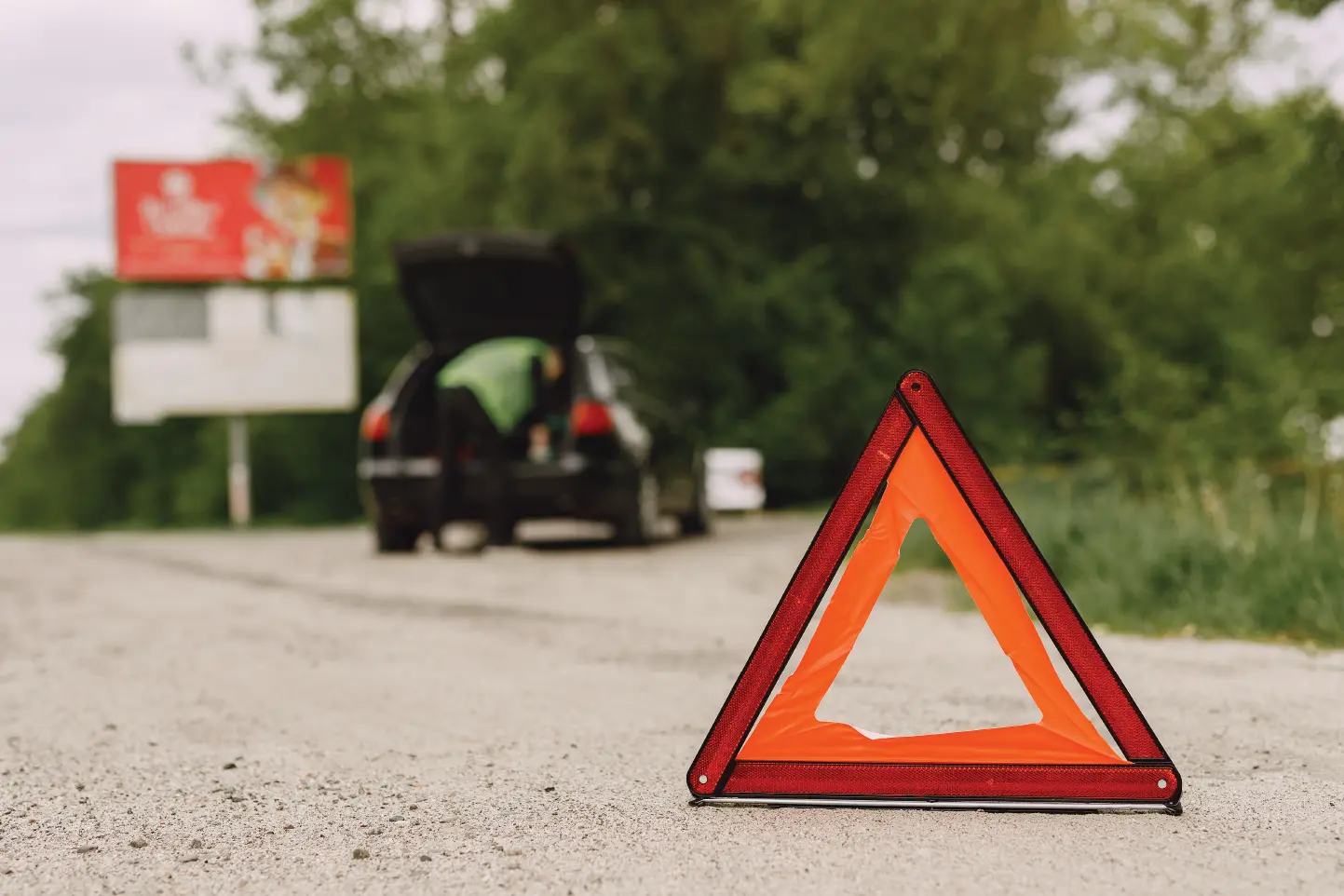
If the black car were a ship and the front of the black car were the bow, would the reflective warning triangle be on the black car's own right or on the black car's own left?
on the black car's own right

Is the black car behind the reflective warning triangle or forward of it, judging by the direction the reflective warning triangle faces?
behind

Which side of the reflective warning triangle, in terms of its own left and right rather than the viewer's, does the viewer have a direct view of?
front

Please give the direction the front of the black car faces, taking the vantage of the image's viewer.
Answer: facing away from the viewer and to the right of the viewer

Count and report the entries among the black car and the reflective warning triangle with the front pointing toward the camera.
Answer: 1

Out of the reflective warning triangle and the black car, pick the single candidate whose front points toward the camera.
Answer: the reflective warning triangle

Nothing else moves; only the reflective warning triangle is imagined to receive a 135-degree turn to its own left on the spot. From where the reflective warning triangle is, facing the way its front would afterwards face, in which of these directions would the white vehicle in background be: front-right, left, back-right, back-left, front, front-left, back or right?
front-left
